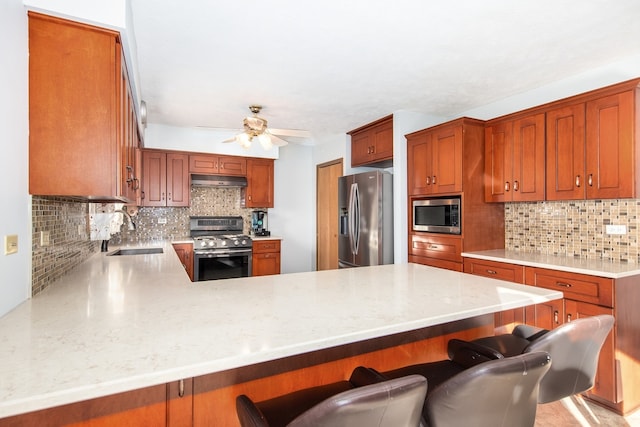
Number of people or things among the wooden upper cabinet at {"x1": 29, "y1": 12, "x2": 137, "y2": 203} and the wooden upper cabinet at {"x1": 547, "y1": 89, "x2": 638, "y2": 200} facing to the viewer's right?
1

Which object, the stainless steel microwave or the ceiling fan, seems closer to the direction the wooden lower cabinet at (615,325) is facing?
the ceiling fan

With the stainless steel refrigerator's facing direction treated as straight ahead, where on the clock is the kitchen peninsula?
The kitchen peninsula is roughly at 11 o'clock from the stainless steel refrigerator.

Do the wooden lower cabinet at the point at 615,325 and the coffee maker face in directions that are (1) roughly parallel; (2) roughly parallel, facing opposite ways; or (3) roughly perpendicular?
roughly perpendicular

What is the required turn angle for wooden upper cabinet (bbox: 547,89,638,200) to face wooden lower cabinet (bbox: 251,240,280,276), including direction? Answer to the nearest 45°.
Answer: approximately 45° to its right

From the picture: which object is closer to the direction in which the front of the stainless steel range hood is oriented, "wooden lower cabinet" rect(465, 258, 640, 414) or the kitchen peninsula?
the kitchen peninsula

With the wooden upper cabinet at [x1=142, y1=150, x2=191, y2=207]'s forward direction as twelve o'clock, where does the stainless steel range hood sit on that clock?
The stainless steel range hood is roughly at 9 o'clock from the wooden upper cabinet.
